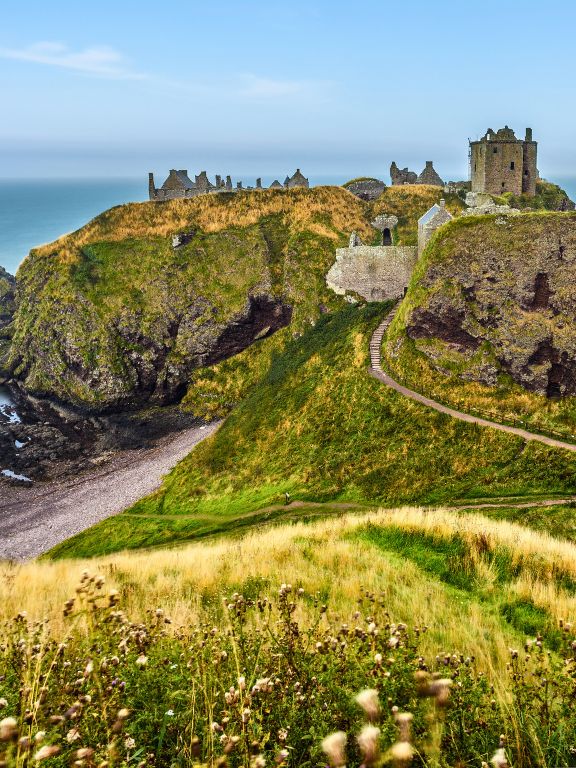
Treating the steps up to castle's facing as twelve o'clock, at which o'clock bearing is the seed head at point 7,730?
The seed head is roughly at 12 o'clock from the steps up to castle.

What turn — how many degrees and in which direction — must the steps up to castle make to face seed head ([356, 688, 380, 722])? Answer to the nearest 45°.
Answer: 0° — it already faces it

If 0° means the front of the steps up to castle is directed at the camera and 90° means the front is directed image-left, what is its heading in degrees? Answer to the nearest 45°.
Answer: approximately 0°

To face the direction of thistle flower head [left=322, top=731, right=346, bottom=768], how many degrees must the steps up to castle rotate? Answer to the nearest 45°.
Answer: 0° — it already faces it

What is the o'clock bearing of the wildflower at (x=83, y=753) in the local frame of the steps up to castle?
The wildflower is roughly at 12 o'clock from the steps up to castle.

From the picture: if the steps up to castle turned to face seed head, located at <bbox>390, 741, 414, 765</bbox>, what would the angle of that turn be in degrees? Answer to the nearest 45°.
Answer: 0° — it already faces it
